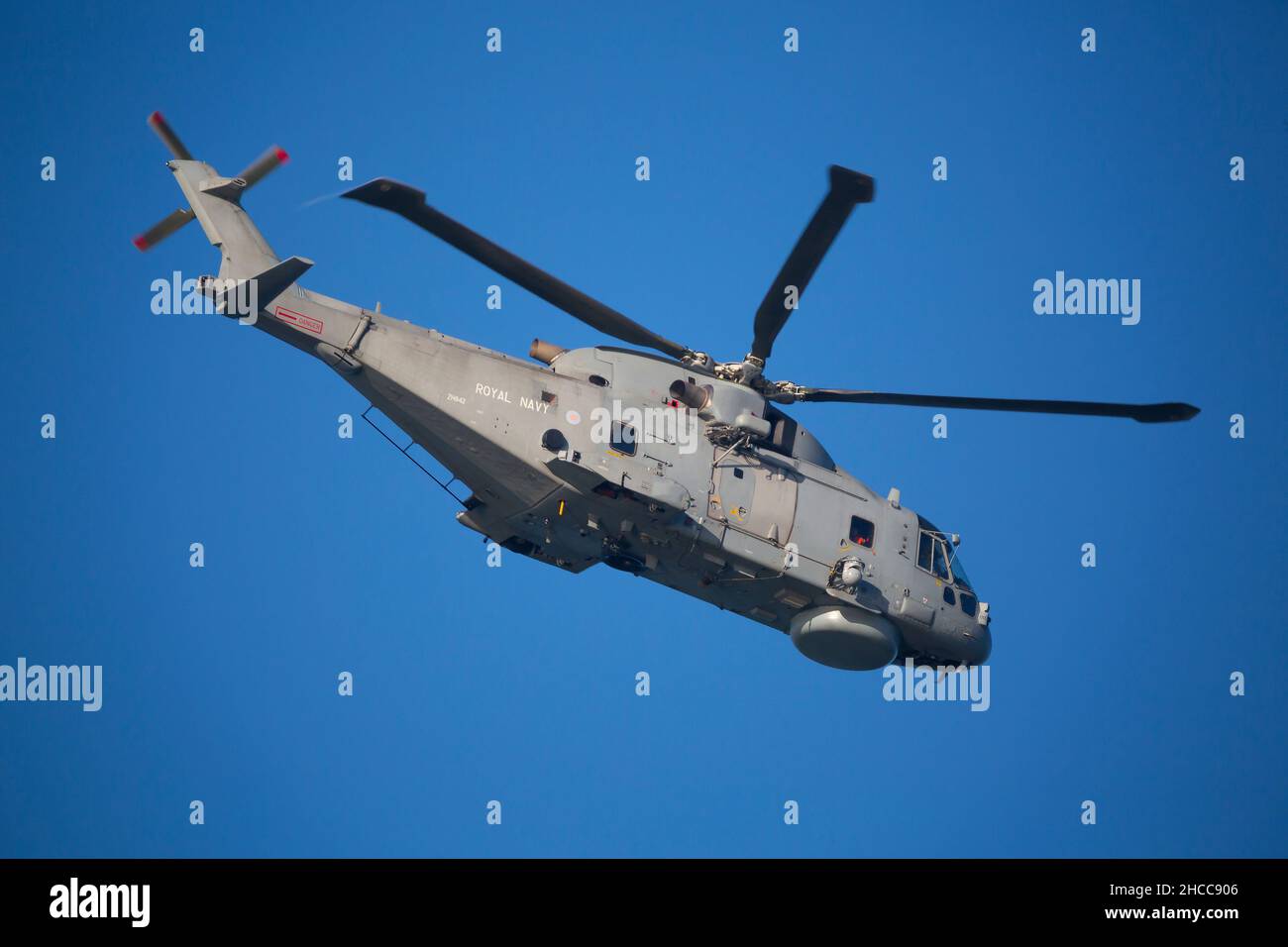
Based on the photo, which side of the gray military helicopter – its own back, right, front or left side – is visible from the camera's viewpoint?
right
